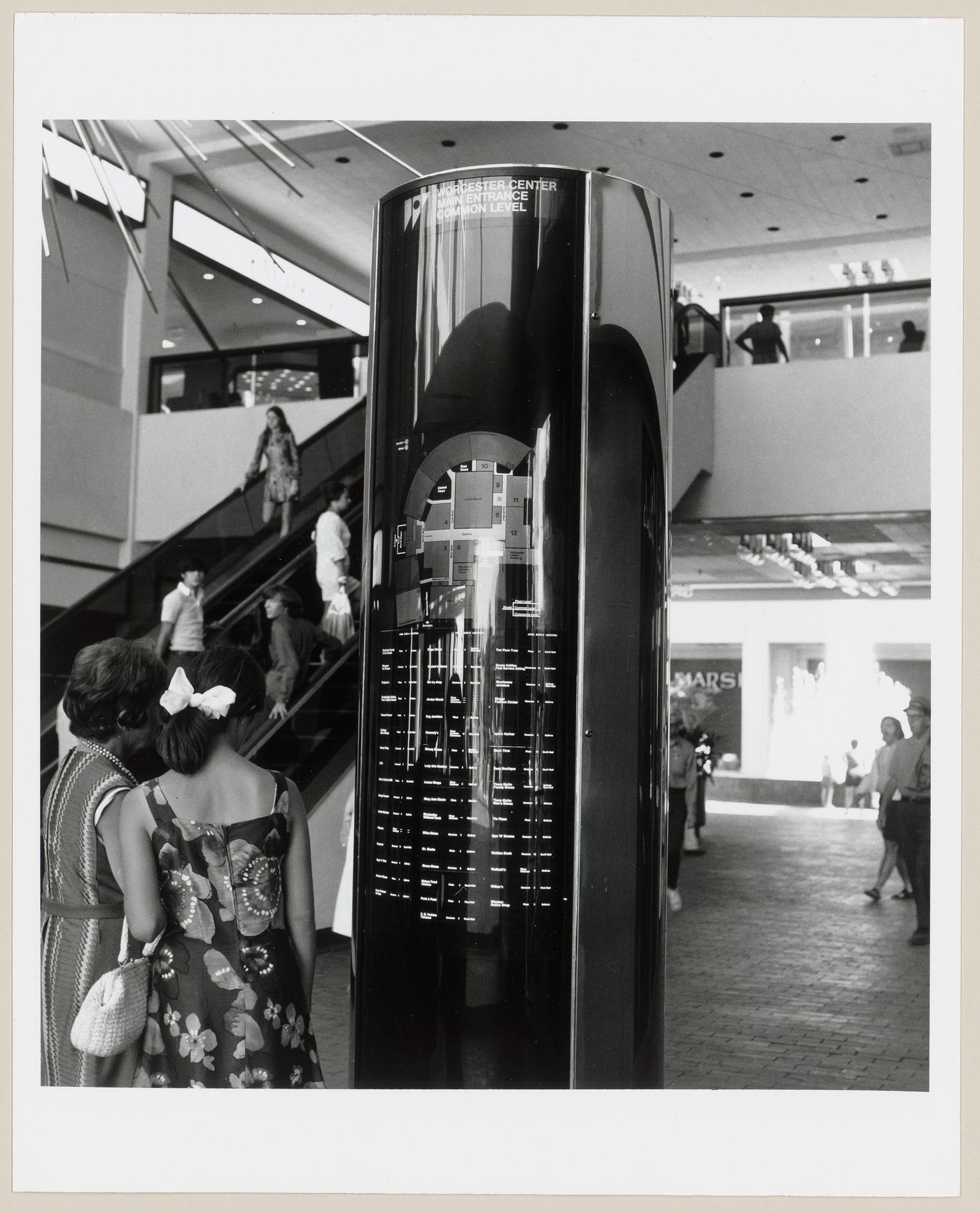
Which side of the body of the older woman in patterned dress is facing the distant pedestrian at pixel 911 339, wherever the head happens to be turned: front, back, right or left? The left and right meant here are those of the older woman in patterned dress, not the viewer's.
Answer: front

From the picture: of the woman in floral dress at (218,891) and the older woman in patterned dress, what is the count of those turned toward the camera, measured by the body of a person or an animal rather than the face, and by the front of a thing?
0

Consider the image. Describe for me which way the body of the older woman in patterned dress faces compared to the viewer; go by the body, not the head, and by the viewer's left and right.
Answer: facing away from the viewer and to the right of the viewer

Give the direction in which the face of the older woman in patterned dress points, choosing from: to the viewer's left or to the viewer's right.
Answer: to the viewer's right

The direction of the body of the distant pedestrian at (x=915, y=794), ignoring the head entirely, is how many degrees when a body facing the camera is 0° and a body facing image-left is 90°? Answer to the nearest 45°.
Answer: approximately 45°

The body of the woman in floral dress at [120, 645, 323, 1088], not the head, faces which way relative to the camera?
away from the camera

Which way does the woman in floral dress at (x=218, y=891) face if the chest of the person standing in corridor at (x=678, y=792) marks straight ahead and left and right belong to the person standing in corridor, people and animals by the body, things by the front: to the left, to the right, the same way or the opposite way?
the opposite way

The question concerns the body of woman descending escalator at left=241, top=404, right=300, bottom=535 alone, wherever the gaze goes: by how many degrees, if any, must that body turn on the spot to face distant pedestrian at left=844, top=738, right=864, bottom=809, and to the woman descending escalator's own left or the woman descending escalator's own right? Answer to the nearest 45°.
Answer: approximately 180°
